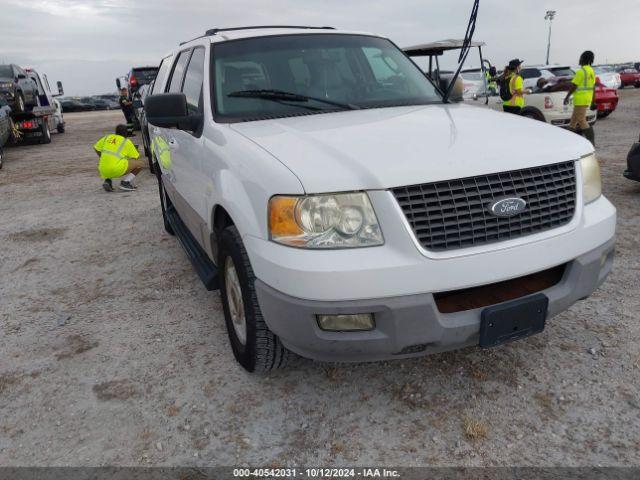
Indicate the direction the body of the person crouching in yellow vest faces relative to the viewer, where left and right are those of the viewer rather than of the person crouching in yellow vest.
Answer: facing away from the viewer and to the right of the viewer

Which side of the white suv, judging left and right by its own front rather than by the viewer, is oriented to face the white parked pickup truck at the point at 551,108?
left

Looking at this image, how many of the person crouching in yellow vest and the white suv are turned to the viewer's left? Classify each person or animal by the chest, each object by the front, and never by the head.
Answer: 0

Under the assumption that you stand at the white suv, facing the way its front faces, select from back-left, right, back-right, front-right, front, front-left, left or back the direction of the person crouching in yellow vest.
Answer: back

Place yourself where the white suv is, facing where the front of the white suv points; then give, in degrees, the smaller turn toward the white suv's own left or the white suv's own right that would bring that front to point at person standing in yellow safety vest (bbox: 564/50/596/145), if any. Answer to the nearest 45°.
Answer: approximately 90° to the white suv's own left

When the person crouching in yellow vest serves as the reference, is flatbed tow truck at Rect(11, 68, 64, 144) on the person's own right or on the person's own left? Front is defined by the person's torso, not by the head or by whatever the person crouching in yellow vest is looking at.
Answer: on the person's own left

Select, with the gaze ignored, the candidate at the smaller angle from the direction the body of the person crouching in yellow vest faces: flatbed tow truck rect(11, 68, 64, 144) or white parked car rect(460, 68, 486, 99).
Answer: the white parked car

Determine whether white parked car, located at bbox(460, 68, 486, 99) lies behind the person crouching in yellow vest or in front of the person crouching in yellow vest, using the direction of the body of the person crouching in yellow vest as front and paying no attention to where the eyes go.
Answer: in front

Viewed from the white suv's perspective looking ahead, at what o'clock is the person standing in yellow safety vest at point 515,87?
The person standing in yellow safety vest is roughly at 8 o'clock from the white suv.

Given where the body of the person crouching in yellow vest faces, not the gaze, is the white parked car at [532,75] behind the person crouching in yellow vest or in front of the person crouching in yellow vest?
in front

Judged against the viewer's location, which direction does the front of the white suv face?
facing the viewer and to the right of the viewer

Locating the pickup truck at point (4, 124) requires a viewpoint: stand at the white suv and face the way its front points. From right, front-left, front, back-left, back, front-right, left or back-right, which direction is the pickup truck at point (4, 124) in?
back

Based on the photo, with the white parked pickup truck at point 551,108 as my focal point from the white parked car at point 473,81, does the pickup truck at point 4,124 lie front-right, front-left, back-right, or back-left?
front-right
